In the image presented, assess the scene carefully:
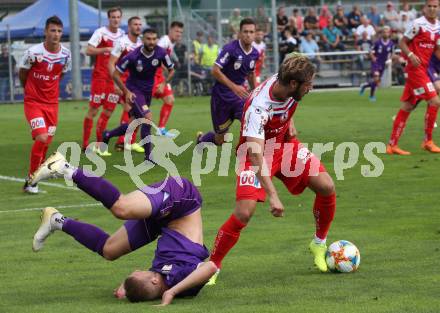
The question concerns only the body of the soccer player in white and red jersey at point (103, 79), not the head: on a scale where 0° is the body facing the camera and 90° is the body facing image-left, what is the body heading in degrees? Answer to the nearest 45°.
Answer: approximately 315°

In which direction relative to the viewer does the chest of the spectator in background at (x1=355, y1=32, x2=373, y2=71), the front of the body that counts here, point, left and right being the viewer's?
facing the viewer

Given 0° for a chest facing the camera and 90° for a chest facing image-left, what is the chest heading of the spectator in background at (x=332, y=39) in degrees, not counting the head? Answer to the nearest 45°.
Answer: approximately 0°

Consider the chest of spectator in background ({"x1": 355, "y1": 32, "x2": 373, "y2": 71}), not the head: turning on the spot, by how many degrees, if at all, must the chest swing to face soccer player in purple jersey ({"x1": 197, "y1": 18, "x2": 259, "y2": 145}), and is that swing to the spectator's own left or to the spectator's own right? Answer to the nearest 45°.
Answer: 0° — they already face them

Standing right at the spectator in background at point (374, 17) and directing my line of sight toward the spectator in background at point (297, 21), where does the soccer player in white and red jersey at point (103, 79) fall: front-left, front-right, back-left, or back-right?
front-left

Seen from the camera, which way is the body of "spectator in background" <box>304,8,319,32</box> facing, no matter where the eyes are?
toward the camera

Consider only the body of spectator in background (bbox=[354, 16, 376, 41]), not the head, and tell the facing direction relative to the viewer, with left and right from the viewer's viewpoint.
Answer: facing the viewer

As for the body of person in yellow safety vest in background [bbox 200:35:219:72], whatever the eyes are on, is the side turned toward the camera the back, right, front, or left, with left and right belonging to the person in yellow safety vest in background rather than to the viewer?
front

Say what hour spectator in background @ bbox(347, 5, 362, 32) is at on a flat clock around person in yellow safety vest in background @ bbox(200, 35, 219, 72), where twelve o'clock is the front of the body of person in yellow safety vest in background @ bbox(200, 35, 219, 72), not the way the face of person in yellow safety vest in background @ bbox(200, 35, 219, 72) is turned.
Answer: spectator in background @ bbox(347, 5, 362, 32) is roughly at 8 o'clock from person in yellow safety vest in background @ bbox(200, 35, 219, 72).

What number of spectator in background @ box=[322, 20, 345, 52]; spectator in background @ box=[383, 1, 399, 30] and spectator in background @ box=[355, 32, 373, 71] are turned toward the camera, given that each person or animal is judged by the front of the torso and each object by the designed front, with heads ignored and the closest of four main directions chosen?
3

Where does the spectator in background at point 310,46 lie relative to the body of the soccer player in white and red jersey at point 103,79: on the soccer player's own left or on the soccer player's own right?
on the soccer player's own left

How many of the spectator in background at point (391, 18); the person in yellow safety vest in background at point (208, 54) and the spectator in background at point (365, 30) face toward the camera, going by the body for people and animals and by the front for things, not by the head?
3

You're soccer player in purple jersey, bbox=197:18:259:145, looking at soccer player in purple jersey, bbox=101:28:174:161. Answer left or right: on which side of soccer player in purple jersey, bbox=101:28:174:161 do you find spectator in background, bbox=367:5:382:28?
right
